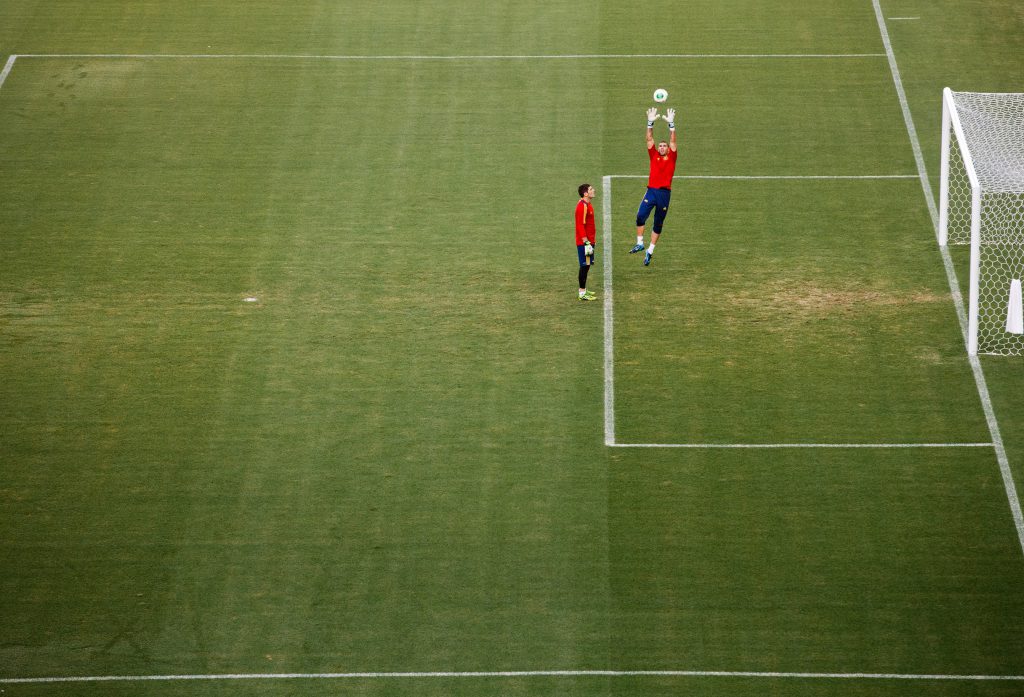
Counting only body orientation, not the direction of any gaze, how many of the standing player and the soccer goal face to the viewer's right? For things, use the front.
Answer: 1

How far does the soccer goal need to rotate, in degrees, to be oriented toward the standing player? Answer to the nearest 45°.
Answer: approximately 45° to its left

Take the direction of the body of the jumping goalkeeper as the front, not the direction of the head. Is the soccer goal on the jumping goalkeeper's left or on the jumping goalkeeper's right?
on the jumping goalkeeper's left

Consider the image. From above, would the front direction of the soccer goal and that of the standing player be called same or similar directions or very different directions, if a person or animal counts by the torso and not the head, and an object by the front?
very different directions

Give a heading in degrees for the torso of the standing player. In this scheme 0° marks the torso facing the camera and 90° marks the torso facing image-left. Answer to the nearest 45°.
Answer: approximately 270°

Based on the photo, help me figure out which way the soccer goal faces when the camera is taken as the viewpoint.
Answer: facing to the left of the viewer

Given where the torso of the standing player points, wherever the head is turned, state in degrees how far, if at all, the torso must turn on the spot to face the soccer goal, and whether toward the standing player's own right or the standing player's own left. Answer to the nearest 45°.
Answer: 0° — they already face it
